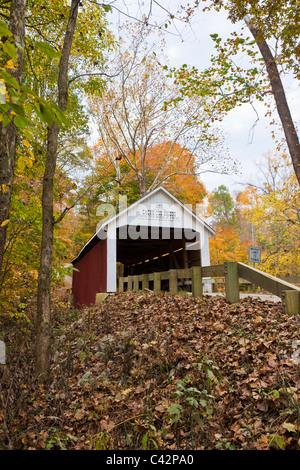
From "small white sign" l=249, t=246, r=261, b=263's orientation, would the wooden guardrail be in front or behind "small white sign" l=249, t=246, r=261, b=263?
in front

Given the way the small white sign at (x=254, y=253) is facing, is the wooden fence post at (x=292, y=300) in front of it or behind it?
in front

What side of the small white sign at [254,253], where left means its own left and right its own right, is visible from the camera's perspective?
front

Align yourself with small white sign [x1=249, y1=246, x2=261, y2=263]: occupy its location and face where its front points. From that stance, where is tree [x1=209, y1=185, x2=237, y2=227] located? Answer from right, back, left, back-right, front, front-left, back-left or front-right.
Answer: back

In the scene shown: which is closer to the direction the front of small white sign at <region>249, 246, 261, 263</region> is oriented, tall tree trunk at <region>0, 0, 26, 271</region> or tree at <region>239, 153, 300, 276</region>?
the tall tree trunk

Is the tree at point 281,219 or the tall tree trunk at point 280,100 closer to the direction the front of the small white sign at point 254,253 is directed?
the tall tree trunk

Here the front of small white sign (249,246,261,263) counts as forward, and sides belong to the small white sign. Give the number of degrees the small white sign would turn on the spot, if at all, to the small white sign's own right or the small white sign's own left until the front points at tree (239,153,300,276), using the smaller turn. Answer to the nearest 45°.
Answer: approximately 180°

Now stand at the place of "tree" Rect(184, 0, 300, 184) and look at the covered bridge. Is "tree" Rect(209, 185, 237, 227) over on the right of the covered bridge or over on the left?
right

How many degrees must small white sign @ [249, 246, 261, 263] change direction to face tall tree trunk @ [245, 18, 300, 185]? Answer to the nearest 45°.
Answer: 0° — it already faces it
